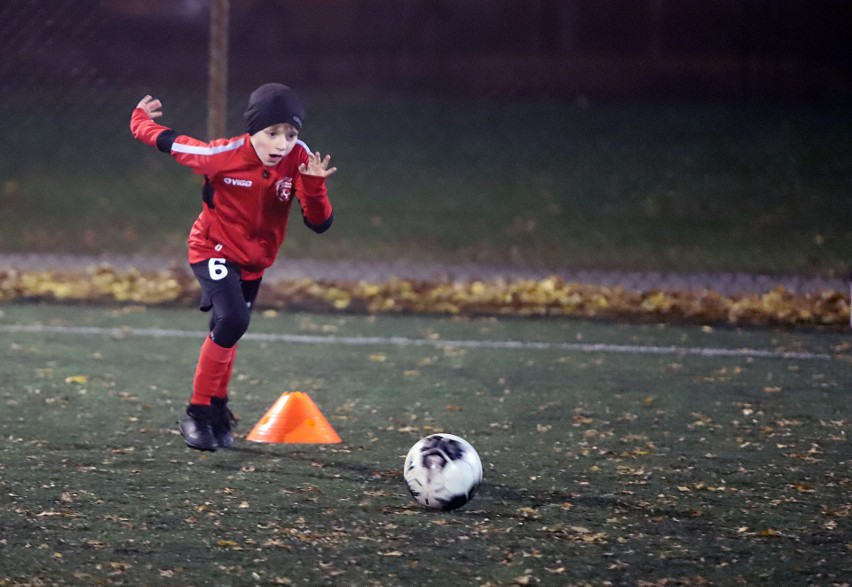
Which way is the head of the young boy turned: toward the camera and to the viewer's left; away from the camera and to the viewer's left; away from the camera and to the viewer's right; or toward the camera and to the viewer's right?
toward the camera and to the viewer's right

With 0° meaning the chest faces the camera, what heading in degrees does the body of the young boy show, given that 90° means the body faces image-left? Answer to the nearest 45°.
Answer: approximately 315°

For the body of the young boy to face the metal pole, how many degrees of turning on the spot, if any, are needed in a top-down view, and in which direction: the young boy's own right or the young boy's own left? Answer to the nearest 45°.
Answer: approximately 135° to the young boy's own left
